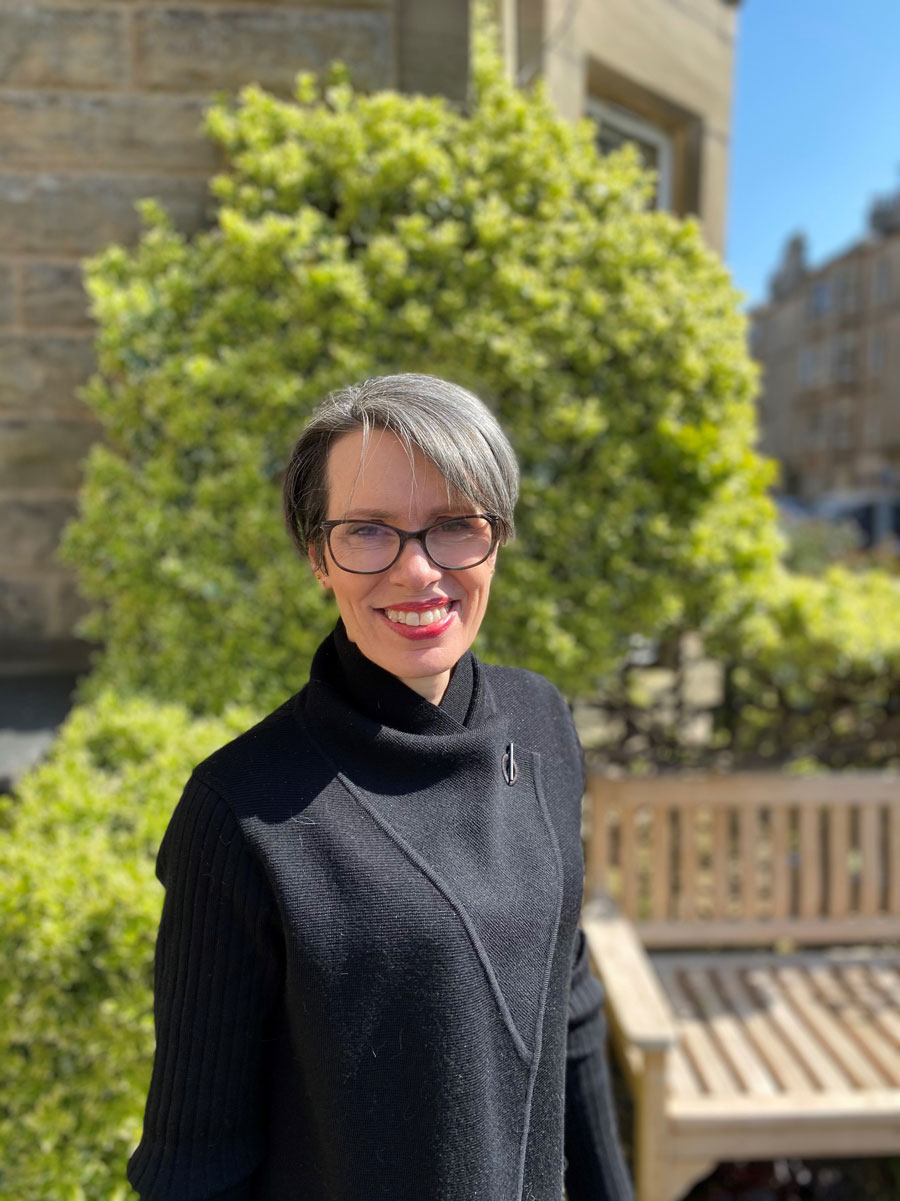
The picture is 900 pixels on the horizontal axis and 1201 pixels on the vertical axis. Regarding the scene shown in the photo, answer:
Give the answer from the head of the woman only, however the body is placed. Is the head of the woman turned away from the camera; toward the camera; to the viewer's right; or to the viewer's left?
toward the camera

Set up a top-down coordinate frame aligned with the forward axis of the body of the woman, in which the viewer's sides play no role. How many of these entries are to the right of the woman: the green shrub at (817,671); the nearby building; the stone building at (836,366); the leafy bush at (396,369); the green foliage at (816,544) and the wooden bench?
0

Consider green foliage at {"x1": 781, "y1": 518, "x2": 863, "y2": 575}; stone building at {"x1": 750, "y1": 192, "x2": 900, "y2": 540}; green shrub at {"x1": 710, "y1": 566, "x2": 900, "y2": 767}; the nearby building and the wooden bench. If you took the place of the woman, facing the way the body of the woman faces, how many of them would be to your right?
0

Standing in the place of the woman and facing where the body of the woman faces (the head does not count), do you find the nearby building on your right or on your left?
on your left

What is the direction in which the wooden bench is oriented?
toward the camera

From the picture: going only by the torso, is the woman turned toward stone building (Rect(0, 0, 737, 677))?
no

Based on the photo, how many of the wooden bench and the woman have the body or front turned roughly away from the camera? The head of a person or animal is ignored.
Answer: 0

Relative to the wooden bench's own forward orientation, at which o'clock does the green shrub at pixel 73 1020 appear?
The green shrub is roughly at 1 o'clock from the wooden bench.

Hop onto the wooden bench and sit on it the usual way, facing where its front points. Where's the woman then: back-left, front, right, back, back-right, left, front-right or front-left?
front

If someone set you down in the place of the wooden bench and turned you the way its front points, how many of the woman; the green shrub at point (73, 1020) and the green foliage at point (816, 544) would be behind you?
1

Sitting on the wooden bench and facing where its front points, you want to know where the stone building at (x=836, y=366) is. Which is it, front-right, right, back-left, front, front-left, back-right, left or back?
back

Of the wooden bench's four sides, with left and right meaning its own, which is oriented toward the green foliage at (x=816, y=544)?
back

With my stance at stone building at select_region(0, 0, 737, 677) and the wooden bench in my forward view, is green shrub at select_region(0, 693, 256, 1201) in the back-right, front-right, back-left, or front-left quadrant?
front-right

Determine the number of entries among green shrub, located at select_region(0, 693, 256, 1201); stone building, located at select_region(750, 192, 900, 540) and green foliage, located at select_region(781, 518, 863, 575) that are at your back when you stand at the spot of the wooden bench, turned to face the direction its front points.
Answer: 2
